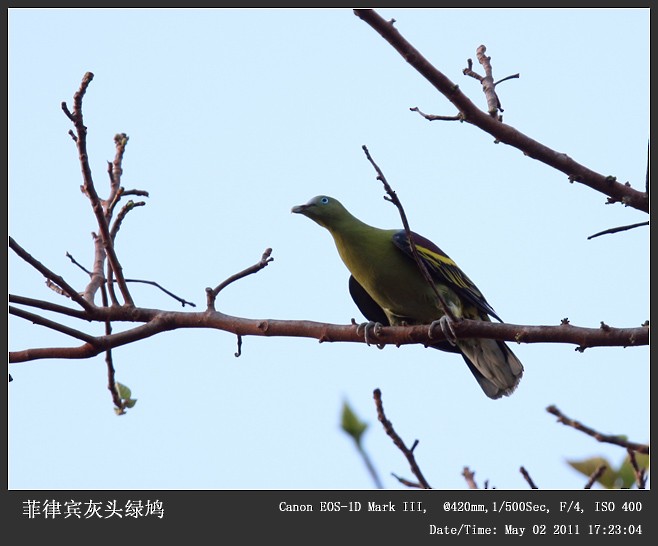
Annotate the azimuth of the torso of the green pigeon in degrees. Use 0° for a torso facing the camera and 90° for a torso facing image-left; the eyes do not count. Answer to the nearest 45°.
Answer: approximately 45°

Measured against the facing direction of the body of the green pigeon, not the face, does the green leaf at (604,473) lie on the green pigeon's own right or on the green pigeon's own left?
on the green pigeon's own left

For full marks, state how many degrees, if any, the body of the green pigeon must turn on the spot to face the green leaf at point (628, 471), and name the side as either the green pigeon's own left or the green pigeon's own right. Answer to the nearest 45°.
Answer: approximately 135° to the green pigeon's own left
